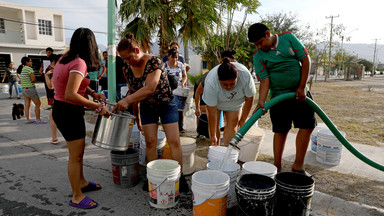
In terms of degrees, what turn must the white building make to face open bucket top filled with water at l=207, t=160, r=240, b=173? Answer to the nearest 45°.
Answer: approximately 45° to its right

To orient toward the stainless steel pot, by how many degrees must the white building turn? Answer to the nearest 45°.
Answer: approximately 45° to its right

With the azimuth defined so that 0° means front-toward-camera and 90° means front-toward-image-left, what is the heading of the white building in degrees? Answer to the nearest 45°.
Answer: approximately 315°
